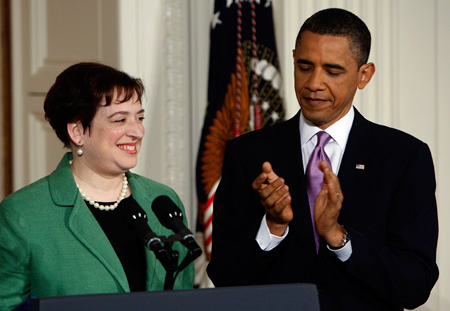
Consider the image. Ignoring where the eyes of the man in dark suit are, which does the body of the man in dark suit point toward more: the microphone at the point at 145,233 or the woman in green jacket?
the microphone

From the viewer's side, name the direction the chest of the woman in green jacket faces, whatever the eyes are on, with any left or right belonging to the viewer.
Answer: facing the viewer and to the right of the viewer

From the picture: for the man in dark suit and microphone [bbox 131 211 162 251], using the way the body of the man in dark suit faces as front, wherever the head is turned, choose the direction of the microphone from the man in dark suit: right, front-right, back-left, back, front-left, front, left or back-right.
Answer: front-right

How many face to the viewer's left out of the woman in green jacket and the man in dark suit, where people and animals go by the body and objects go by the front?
0

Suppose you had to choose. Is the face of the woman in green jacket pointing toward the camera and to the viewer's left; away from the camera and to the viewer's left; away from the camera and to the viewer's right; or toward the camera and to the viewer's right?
toward the camera and to the viewer's right

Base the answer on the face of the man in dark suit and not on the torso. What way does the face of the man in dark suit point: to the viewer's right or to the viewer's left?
to the viewer's left

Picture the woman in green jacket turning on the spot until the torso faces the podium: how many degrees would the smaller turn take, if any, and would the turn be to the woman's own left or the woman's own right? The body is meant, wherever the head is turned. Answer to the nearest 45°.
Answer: approximately 45° to the woman's own right

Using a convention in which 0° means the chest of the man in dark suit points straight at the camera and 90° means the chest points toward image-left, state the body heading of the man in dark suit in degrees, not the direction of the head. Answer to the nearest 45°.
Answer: approximately 0°

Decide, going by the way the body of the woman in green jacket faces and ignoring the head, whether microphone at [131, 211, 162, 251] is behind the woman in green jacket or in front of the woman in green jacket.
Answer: in front

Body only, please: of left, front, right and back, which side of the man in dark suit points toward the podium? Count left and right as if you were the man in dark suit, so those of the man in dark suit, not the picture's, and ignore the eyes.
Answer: front
